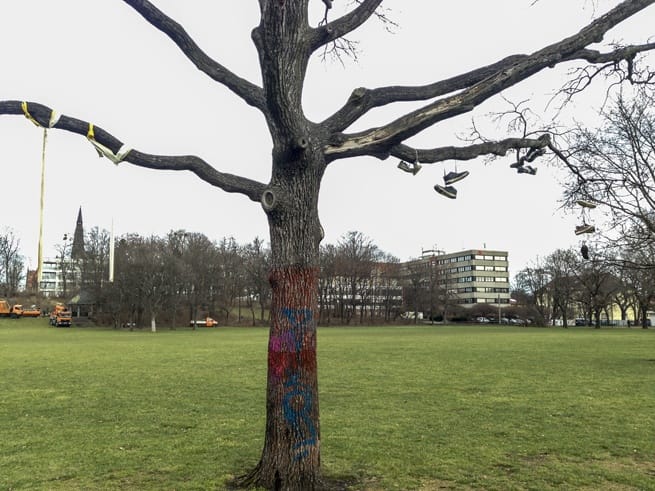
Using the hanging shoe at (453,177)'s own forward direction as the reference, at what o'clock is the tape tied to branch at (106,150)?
The tape tied to branch is roughly at 5 o'clock from the hanging shoe.

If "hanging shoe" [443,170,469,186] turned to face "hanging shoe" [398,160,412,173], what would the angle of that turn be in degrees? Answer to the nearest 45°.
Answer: approximately 135° to its right

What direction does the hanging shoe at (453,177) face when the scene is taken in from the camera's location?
facing to the right of the viewer

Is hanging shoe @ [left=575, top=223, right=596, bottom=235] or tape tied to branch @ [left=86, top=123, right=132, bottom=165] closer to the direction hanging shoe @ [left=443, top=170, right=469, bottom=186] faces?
the hanging shoe
